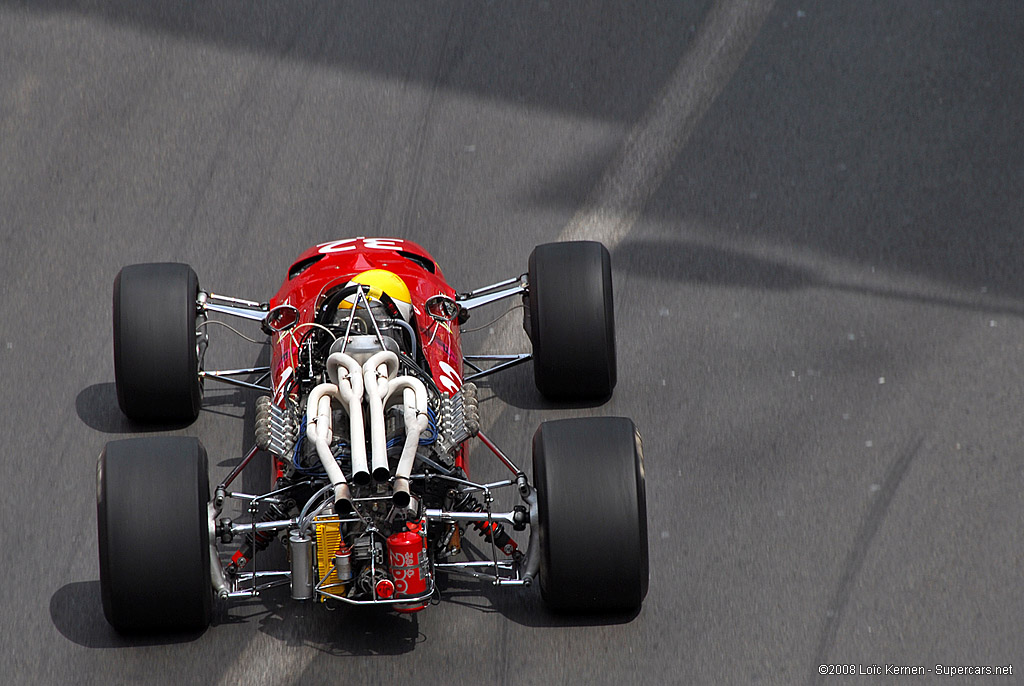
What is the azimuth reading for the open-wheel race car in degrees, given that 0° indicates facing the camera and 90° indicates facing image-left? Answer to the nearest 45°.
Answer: approximately 180°
